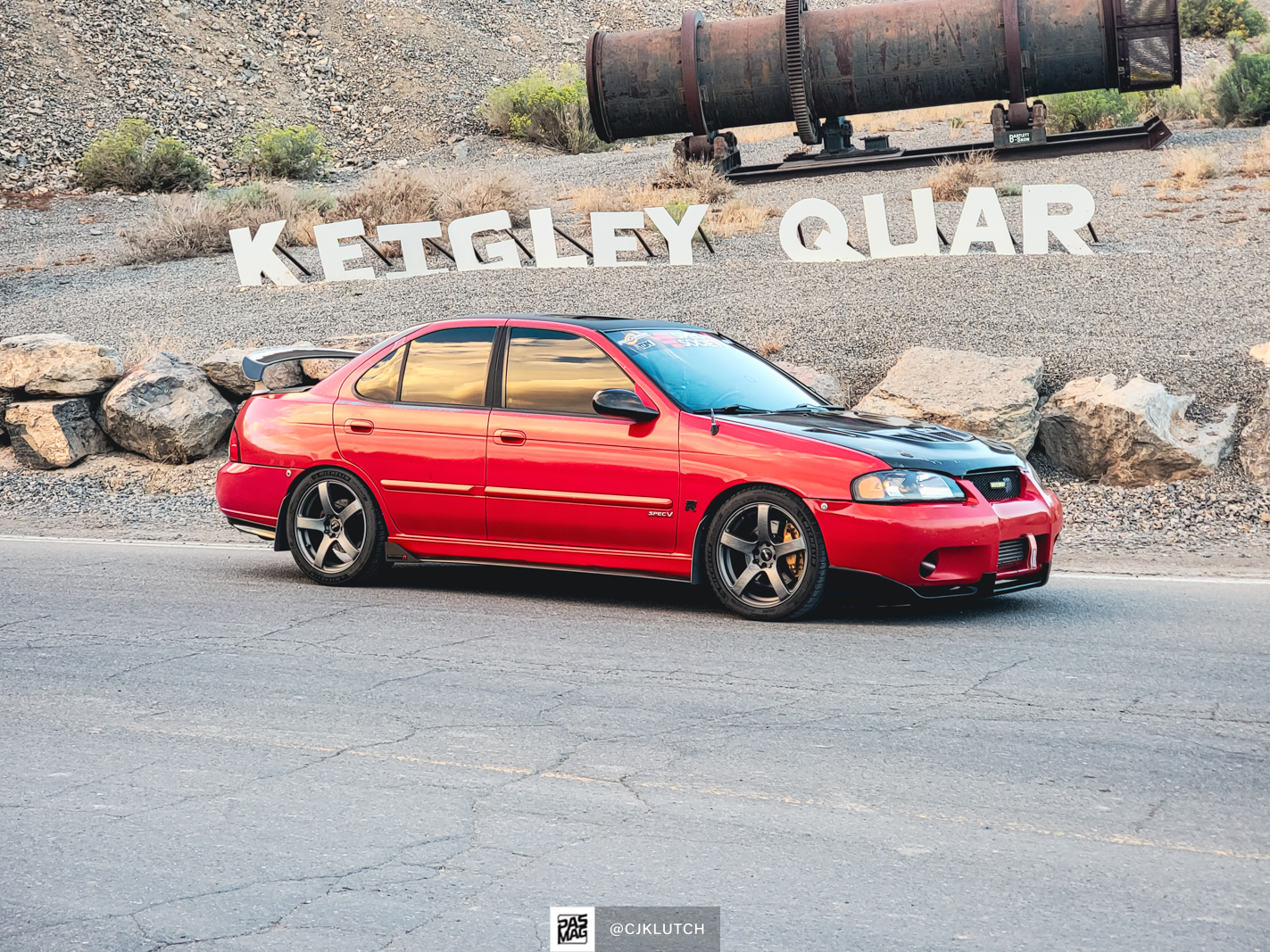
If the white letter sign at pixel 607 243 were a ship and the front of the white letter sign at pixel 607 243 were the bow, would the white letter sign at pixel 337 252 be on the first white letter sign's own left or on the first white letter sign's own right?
on the first white letter sign's own right

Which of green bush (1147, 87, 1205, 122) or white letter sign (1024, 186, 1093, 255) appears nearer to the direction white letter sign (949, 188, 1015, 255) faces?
the white letter sign

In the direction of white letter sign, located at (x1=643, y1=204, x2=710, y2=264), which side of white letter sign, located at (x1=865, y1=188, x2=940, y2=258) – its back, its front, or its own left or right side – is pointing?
right

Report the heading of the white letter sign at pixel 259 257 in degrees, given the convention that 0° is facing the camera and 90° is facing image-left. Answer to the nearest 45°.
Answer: approximately 0°

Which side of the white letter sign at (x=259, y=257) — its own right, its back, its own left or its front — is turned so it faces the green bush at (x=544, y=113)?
back

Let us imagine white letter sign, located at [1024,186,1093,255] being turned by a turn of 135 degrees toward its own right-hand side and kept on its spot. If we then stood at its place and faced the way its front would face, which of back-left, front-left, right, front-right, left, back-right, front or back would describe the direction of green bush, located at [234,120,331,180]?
front

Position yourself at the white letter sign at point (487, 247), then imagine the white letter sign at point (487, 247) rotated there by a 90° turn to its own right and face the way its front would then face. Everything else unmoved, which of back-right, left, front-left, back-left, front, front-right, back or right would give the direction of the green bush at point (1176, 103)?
back-right

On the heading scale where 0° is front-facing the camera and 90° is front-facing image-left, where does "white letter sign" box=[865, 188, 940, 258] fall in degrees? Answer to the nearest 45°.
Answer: approximately 0°

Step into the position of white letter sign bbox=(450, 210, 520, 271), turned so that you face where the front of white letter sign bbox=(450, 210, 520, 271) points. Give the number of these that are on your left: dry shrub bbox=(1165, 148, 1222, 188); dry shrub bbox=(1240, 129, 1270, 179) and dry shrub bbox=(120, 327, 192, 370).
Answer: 2

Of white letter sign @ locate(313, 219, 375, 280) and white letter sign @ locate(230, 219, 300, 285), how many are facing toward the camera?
2
